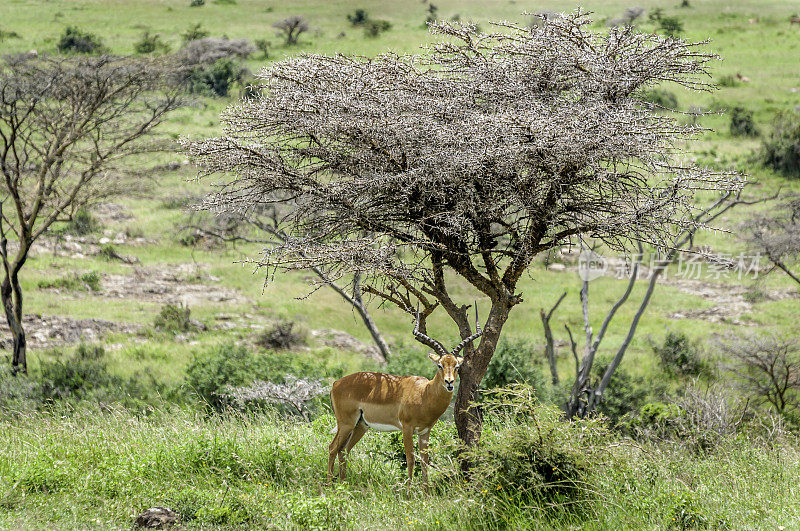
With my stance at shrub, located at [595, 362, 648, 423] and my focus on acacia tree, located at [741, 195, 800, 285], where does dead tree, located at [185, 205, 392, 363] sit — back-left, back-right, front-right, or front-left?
back-left

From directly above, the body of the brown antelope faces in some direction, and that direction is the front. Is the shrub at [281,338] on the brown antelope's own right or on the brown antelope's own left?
on the brown antelope's own left

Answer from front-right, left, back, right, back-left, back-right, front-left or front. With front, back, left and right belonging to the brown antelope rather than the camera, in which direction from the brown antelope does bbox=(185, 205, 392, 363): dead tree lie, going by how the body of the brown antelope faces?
left

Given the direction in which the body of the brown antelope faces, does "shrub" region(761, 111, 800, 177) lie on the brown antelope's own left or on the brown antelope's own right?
on the brown antelope's own left

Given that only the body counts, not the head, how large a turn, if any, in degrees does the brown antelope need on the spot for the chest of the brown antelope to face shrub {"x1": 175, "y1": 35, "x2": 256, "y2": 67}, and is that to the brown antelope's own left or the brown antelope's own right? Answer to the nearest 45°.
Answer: approximately 90° to the brown antelope's own left

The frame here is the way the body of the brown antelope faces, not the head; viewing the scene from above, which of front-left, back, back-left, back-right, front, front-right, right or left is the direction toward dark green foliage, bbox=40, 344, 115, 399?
back-left

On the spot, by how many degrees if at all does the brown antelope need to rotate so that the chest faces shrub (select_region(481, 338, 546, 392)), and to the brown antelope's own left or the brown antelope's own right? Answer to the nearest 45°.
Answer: approximately 90° to the brown antelope's own left

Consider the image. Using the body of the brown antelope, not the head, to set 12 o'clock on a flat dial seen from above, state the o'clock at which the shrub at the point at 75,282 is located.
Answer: The shrub is roughly at 8 o'clock from the brown antelope.

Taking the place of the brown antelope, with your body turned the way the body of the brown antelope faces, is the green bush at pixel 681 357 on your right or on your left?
on your left

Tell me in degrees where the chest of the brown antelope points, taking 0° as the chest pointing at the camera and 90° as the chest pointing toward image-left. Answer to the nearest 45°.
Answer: approximately 270°

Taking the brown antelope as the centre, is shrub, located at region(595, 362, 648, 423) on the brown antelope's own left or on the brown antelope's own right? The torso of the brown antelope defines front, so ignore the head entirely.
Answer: on the brown antelope's own left

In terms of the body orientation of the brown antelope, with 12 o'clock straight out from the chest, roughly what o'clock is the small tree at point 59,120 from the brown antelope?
The small tree is roughly at 8 o'clock from the brown antelope.
